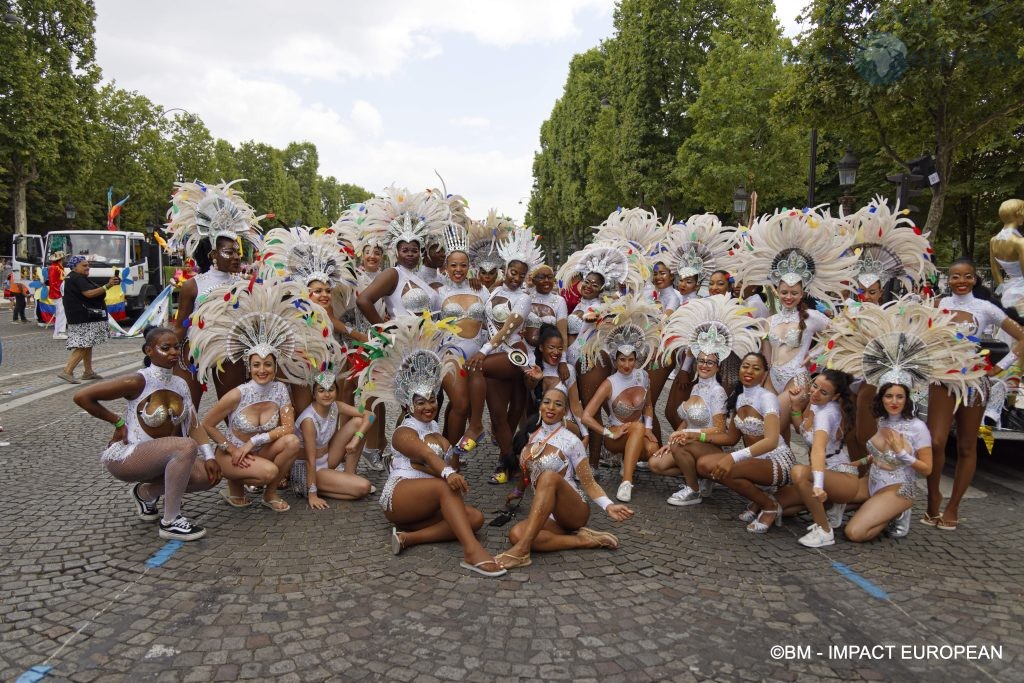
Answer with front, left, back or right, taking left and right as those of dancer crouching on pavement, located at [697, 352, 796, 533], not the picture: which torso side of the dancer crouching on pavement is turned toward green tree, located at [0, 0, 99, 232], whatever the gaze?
right

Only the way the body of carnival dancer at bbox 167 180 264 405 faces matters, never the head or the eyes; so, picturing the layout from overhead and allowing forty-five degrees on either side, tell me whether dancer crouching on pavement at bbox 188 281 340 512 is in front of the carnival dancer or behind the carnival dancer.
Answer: in front

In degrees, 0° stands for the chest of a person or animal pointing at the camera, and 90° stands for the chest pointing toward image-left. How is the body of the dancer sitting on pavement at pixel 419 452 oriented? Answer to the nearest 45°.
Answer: approximately 315°

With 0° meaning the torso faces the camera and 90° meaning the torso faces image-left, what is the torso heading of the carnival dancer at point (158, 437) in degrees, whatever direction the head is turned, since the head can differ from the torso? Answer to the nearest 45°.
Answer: approximately 315°

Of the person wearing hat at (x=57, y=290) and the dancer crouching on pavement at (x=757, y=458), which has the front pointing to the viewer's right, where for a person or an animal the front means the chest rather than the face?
the person wearing hat

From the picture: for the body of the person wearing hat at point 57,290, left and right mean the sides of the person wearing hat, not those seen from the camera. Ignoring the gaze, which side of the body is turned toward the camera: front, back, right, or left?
right

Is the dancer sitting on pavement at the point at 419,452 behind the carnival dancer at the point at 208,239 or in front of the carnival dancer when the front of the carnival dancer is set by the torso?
in front

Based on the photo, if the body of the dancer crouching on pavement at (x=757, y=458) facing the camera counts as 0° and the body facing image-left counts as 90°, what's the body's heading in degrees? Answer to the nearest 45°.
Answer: approximately 45°

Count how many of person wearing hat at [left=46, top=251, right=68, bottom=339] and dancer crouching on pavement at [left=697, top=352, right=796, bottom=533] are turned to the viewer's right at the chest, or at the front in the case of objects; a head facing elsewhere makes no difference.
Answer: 1

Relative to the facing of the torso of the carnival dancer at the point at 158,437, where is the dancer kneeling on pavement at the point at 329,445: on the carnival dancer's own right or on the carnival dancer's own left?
on the carnival dancer's own left

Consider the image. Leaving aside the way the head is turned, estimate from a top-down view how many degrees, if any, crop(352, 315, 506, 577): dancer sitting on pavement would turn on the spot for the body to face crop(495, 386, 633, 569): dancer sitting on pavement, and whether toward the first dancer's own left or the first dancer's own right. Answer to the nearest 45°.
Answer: approximately 45° to the first dancer's own left
